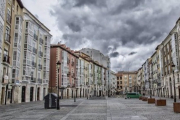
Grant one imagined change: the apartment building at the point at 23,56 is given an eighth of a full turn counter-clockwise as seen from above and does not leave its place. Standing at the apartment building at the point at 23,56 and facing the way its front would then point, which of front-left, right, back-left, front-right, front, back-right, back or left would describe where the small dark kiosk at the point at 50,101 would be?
right

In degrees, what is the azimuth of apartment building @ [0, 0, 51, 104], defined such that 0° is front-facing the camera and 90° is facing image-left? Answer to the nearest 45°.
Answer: approximately 315°
